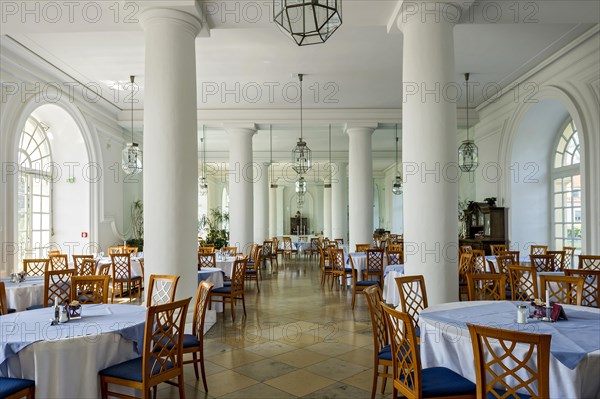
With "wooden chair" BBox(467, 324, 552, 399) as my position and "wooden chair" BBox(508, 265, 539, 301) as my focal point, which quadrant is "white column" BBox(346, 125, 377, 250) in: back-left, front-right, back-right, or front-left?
front-left

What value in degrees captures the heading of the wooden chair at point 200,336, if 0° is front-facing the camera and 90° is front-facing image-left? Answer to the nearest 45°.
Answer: approximately 90°

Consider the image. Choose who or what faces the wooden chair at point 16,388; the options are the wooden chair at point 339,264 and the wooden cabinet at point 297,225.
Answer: the wooden cabinet

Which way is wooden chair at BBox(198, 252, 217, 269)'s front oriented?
toward the camera

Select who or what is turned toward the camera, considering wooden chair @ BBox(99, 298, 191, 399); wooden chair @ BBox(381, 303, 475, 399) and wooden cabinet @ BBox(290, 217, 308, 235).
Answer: the wooden cabinet

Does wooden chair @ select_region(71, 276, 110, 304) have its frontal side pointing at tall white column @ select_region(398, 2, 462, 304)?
no

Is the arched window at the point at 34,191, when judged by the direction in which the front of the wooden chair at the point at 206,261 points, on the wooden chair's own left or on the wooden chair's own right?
on the wooden chair's own right

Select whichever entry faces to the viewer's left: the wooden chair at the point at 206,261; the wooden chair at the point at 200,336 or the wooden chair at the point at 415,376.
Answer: the wooden chair at the point at 200,336
